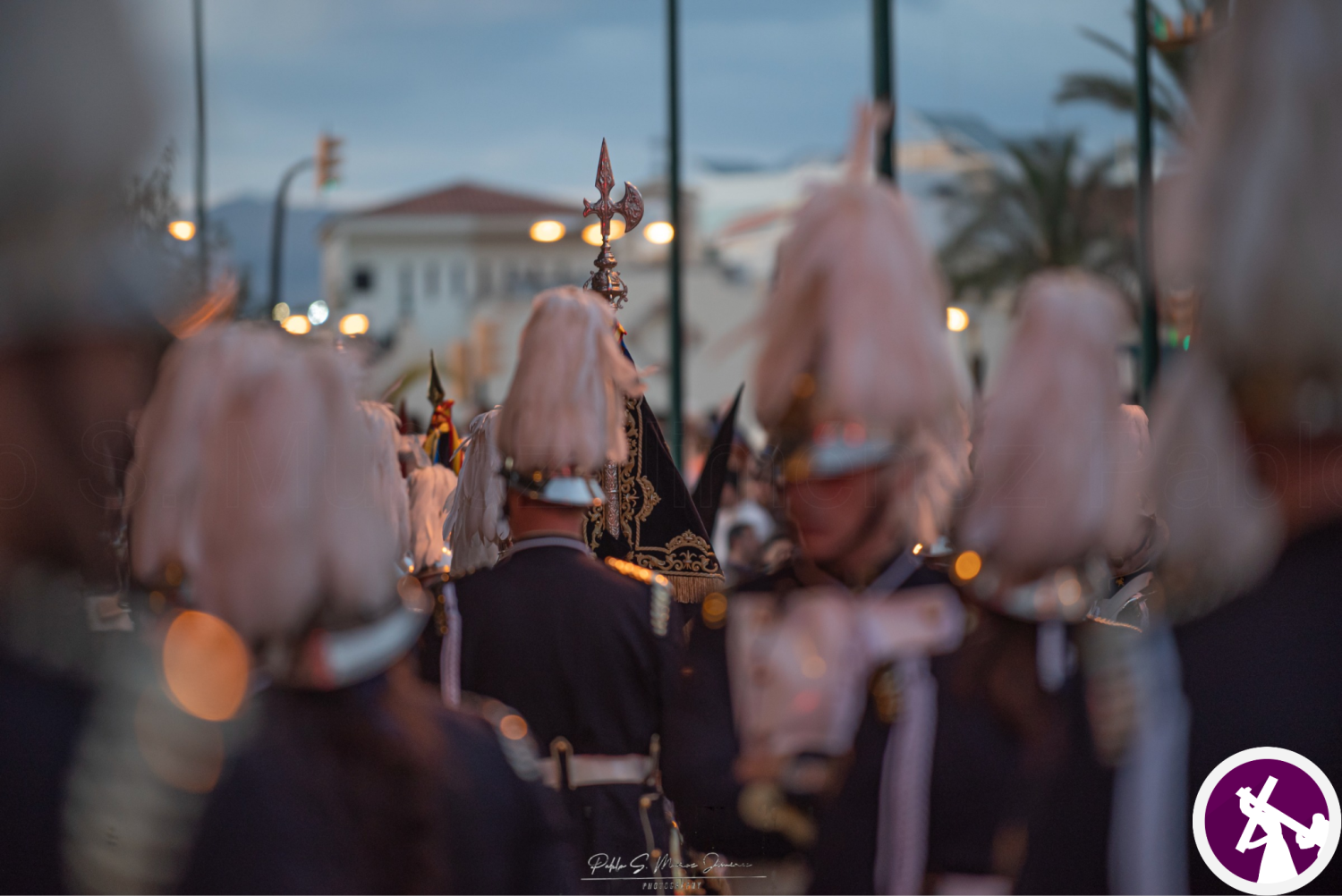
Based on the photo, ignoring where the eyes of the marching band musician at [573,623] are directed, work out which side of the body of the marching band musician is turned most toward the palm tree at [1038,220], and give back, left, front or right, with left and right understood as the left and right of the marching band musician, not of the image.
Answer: front

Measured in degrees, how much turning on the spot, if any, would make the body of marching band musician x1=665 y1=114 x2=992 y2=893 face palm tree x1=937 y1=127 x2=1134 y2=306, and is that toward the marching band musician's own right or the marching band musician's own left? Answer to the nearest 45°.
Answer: approximately 135° to the marching band musician's own right

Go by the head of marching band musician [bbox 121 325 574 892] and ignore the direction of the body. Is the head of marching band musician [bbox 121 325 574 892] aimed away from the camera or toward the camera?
away from the camera

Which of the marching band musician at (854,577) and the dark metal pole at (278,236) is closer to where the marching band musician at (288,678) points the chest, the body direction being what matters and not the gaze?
the dark metal pole

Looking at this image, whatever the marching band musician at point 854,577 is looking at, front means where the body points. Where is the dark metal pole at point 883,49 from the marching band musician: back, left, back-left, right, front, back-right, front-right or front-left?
back-right

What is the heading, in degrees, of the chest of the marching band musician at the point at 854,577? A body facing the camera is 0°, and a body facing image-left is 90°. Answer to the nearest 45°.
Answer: approximately 45°

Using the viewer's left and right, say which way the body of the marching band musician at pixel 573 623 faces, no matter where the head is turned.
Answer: facing away from the viewer

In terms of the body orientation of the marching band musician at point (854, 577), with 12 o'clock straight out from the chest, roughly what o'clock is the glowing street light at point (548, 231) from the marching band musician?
The glowing street light is roughly at 4 o'clock from the marching band musician.

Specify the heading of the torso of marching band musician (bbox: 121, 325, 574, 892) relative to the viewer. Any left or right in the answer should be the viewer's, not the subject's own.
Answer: facing away from the viewer and to the left of the viewer

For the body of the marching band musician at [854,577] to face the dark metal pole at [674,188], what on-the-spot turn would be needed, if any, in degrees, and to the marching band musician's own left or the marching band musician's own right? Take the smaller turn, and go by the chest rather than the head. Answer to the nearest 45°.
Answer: approximately 135° to the marching band musician's own right

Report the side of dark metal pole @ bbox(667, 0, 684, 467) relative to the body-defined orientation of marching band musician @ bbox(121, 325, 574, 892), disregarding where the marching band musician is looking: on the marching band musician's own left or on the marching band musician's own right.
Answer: on the marching band musician's own right

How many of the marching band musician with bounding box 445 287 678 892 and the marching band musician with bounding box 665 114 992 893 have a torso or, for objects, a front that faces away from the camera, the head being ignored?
1

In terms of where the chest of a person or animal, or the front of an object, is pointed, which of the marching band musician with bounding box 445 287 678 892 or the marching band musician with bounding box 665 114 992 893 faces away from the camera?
the marching band musician with bounding box 445 287 678 892
